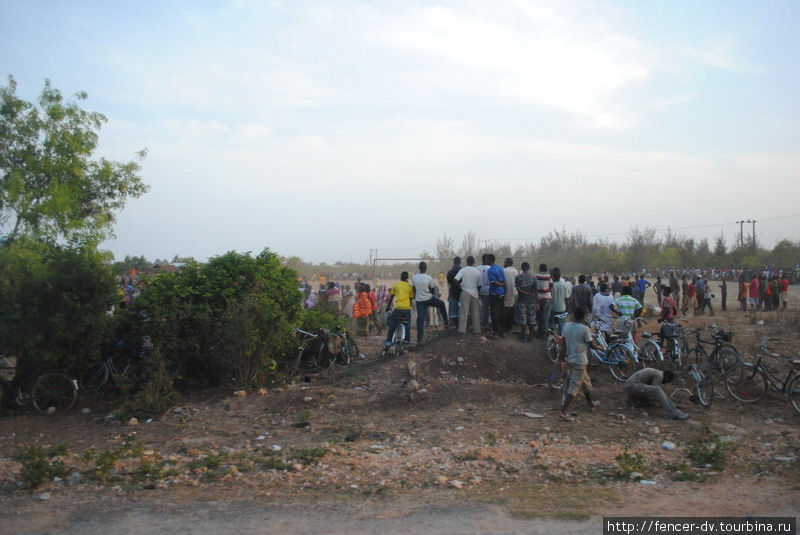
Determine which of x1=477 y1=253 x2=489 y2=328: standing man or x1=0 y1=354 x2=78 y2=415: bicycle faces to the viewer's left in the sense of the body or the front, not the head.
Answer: the bicycle

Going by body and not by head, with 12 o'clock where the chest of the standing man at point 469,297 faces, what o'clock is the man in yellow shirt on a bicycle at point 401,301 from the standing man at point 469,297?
the man in yellow shirt on a bicycle at point 401,301 is roughly at 9 o'clock from the standing man at point 469,297.

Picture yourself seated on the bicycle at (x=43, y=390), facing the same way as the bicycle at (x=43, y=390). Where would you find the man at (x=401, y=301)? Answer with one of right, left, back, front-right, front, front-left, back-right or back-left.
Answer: back

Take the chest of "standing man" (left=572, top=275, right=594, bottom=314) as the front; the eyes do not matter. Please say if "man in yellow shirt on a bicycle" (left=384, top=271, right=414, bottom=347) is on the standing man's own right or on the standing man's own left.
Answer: on the standing man's own left

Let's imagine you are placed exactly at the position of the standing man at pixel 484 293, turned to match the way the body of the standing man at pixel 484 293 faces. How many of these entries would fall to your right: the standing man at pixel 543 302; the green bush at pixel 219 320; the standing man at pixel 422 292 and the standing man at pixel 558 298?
2

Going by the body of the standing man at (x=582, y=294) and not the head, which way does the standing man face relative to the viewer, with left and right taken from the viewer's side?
facing away from the viewer

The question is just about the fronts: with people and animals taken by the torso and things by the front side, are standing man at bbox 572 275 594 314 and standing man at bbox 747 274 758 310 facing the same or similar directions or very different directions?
same or similar directions

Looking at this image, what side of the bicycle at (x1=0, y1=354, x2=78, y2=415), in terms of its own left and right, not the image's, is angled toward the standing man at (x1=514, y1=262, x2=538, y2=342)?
back

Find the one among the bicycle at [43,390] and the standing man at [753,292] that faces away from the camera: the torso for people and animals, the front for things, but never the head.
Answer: the standing man

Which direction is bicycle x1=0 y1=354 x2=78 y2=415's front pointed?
to the viewer's left

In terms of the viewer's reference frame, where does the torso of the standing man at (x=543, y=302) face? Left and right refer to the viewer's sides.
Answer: facing away from the viewer

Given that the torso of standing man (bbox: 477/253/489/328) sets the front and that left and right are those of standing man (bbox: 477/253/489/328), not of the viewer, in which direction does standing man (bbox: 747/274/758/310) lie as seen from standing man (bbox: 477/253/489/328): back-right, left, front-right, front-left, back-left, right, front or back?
front-right

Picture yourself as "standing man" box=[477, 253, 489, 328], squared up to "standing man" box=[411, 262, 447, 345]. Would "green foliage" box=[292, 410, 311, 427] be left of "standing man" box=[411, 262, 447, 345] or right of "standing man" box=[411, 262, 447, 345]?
left

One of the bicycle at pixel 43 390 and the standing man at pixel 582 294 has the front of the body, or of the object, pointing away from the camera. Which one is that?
the standing man

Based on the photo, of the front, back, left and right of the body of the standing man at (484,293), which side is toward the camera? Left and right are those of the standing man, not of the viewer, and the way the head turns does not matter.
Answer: back

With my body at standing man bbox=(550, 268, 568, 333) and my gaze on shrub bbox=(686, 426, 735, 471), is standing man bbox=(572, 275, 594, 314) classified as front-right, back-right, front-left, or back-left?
back-left

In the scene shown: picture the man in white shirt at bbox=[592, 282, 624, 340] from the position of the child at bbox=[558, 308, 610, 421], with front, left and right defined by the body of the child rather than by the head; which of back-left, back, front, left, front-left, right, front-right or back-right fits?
front-left

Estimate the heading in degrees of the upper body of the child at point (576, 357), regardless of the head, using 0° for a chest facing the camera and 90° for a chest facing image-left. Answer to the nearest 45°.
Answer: approximately 225°

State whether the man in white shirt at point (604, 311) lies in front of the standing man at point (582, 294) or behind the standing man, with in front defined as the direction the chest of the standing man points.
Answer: behind
